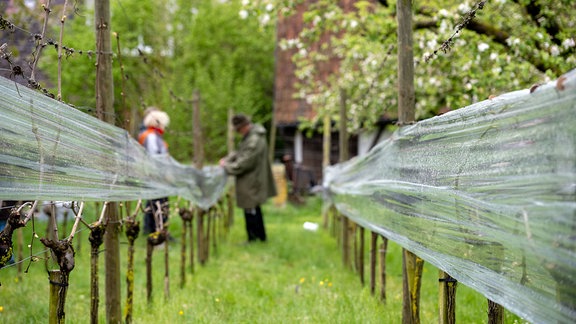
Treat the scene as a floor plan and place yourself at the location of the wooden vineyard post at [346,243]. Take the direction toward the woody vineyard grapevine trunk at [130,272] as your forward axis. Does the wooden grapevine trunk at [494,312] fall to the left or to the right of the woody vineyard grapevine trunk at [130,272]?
left

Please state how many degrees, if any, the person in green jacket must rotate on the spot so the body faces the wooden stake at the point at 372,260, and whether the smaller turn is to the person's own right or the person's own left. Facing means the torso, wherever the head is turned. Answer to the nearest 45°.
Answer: approximately 90° to the person's own left

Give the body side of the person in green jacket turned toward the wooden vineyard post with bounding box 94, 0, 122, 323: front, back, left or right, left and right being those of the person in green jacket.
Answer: left

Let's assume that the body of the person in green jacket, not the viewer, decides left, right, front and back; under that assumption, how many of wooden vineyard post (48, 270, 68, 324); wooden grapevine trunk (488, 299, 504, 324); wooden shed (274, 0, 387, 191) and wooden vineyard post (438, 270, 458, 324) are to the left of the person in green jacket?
3

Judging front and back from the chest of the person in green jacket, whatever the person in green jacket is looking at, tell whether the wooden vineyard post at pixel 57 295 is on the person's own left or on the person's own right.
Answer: on the person's own left

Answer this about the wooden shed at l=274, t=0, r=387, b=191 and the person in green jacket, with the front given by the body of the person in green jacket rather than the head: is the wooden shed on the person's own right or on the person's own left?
on the person's own right

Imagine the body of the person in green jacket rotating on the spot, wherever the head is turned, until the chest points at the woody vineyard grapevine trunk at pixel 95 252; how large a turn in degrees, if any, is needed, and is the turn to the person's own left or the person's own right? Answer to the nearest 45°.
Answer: approximately 90° to the person's own left

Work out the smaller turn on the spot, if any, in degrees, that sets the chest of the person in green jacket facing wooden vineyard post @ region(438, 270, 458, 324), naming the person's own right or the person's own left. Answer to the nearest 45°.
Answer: approximately 90° to the person's own left

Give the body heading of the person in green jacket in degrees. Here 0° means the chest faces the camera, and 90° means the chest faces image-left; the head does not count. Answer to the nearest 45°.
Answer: approximately 90°

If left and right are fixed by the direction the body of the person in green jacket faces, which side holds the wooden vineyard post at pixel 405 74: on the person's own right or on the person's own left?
on the person's own left

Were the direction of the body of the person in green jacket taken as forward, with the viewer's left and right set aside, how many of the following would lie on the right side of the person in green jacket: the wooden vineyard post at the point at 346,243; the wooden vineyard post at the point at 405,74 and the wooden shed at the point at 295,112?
1
